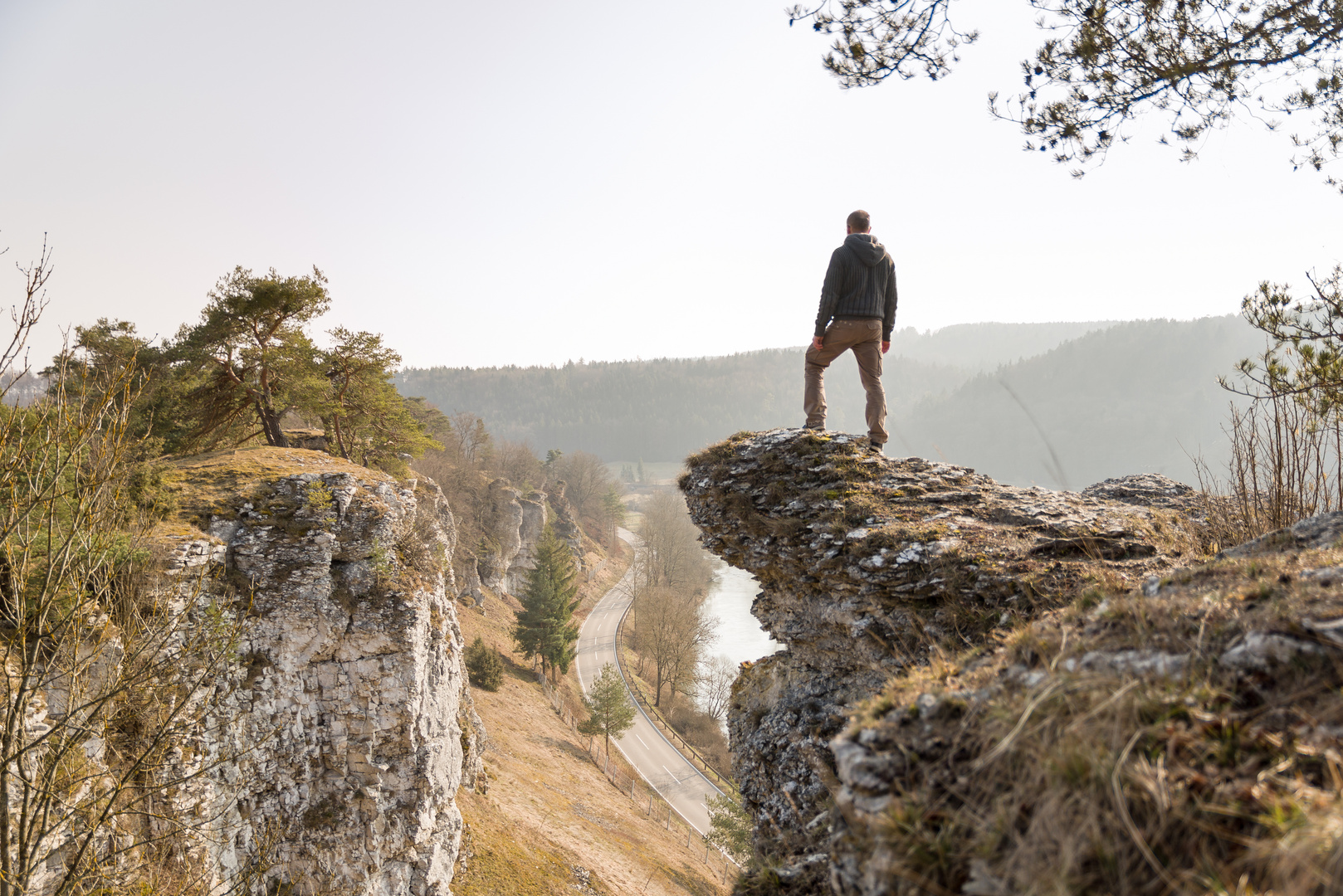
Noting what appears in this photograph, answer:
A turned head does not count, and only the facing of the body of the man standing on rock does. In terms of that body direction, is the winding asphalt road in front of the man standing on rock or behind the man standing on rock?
in front

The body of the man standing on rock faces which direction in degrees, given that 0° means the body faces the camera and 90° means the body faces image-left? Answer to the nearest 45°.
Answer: approximately 135°

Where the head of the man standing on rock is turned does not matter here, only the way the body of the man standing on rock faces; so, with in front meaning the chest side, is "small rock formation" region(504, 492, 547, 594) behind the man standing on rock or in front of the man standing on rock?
in front

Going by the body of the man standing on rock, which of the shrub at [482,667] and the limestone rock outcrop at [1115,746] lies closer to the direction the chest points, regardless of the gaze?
the shrub

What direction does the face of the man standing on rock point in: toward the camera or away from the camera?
away from the camera

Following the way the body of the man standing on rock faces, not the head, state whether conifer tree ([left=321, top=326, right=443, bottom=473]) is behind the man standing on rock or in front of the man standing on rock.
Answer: in front

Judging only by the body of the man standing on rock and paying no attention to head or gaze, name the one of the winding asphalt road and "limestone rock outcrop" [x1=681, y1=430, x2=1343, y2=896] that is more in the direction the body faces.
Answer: the winding asphalt road
